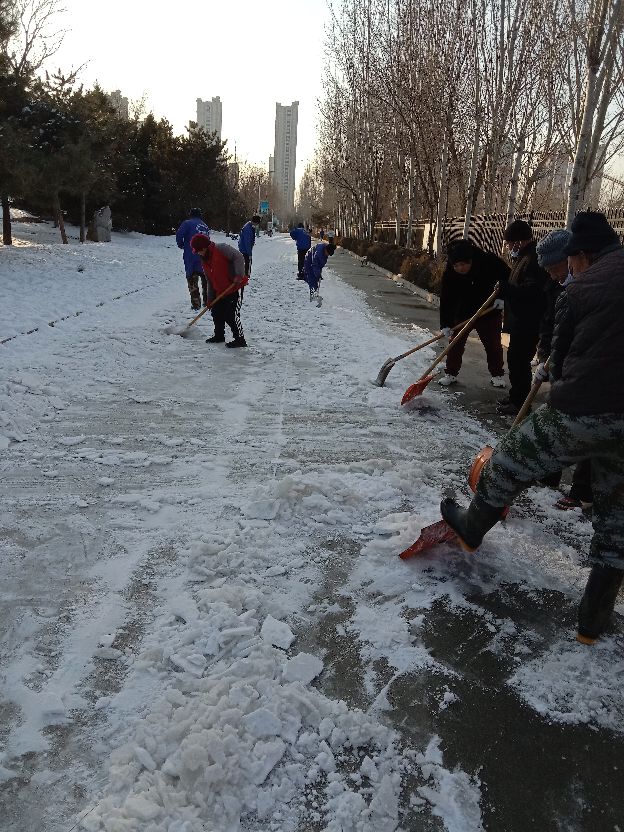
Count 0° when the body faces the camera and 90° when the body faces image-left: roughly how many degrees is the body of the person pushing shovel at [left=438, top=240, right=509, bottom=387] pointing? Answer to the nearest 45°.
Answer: approximately 45°

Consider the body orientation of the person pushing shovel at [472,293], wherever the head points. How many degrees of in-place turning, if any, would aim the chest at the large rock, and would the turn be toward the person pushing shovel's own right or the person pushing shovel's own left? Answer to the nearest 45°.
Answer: approximately 90° to the person pushing shovel's own right

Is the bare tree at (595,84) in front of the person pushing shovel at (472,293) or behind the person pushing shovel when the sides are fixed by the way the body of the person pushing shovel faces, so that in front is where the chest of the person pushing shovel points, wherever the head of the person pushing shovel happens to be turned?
behind

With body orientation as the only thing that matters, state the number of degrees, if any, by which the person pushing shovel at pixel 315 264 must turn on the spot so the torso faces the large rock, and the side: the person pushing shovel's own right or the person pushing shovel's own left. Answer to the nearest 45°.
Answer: approximately 135° to the person pushing shovel's own left

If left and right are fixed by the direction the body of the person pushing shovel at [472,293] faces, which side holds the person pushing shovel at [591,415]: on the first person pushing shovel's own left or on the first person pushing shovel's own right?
on the first person pushing shovel's own left

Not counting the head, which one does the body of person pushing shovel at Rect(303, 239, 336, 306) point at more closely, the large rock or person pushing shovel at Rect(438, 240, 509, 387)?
the person pushing shovel

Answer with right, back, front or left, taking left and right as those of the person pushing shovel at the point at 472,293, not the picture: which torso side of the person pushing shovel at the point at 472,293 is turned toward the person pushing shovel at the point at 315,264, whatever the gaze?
right

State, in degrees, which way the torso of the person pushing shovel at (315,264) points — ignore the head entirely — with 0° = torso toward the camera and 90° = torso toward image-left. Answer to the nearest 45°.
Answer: approximately 270°

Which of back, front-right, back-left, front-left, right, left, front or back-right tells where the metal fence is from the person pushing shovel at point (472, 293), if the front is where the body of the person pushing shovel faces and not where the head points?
back-right

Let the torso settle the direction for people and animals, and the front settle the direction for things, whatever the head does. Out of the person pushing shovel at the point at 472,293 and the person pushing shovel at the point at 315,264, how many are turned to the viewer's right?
1
